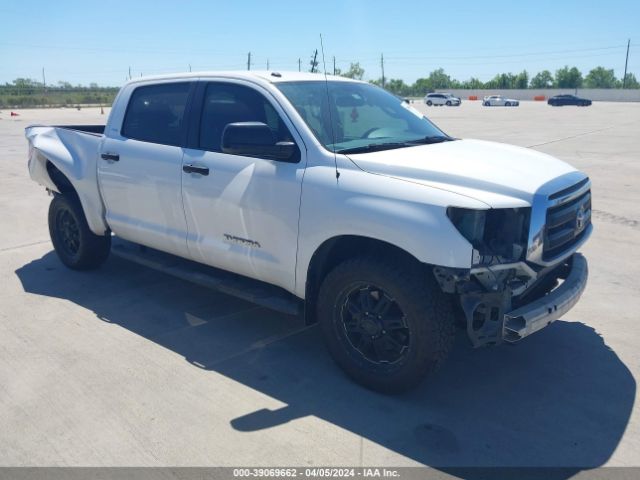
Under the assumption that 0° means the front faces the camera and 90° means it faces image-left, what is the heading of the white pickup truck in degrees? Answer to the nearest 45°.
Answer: approximately 315°
